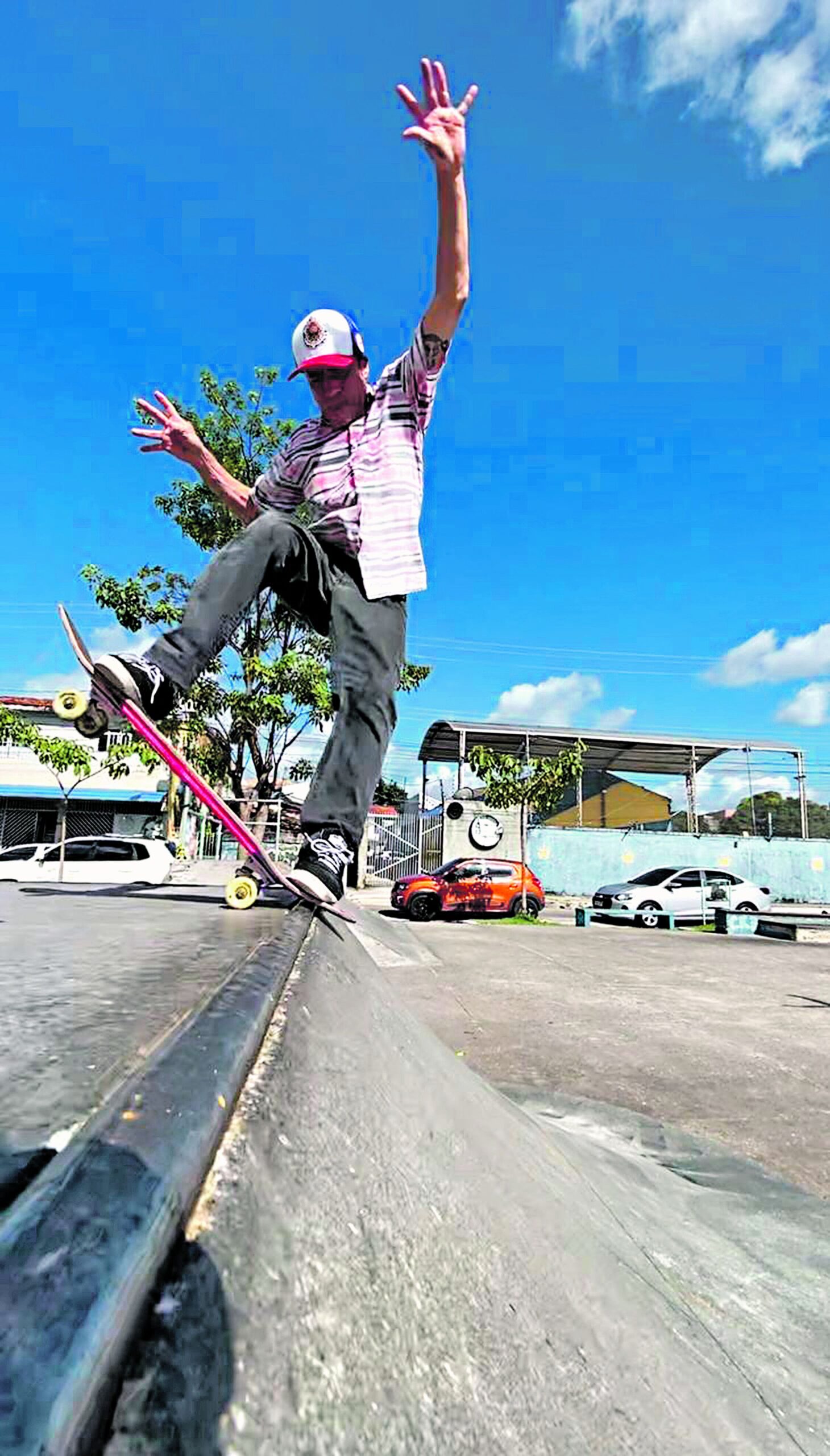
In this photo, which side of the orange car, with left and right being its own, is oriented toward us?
left

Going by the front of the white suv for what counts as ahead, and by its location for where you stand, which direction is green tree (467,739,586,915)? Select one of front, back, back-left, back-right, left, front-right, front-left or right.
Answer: back

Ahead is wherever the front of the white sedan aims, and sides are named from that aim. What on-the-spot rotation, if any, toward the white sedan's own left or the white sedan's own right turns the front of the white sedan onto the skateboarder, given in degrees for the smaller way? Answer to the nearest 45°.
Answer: approximately 45° to the white sedan's own left

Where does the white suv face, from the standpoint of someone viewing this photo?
facing to the left of the viewer

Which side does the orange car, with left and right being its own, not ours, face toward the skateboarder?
left

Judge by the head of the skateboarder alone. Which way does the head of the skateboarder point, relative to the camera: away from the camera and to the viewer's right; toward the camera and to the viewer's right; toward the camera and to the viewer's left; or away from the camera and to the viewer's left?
toward the camera and to the viewer's left

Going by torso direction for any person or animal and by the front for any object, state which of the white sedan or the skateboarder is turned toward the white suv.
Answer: the white sedan

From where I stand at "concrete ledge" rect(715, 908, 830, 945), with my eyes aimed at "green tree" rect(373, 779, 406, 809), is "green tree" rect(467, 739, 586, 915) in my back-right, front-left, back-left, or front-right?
front-left

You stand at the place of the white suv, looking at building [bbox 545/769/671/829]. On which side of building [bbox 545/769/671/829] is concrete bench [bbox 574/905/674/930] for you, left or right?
right

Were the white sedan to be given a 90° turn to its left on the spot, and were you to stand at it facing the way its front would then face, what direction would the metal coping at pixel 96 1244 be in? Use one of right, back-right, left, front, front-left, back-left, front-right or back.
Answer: front-right

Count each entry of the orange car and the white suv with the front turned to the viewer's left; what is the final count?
2

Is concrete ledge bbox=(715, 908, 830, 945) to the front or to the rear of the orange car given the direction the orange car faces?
to the rear

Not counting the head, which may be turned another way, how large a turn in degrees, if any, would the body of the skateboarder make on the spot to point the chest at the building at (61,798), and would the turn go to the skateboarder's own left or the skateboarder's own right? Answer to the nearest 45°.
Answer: approximately 135° to the skateboarder's own right

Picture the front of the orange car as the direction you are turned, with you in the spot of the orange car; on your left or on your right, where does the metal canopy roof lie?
on your right

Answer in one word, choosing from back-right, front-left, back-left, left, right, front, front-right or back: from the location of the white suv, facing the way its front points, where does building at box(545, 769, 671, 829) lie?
back-right
